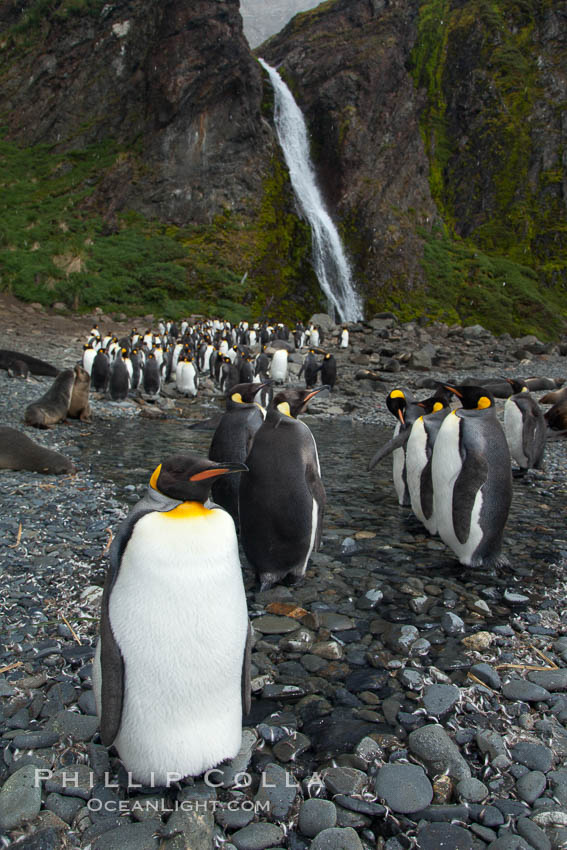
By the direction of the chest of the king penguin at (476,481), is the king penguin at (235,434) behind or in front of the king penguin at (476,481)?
in front

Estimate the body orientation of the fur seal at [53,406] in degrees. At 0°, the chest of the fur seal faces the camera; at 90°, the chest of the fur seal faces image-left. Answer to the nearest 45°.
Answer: approximately 270°

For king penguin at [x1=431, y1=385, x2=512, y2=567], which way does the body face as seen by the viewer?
to the viewer's left

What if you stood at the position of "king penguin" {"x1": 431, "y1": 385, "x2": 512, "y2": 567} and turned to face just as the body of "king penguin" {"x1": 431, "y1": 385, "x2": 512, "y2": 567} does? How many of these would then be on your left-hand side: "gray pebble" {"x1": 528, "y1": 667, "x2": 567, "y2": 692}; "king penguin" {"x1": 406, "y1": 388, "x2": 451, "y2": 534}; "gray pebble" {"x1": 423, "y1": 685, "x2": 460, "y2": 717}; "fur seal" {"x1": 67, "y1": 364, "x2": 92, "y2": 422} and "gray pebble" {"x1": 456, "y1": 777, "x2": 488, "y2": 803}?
3

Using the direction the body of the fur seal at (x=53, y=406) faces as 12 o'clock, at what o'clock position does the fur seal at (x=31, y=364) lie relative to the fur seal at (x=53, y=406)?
the fur seal at (x=31, y=364) is roughly at 9 o'clock from the fur seal at (x=53, y=406).

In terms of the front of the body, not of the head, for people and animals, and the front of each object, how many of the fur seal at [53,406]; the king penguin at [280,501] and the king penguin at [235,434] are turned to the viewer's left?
0

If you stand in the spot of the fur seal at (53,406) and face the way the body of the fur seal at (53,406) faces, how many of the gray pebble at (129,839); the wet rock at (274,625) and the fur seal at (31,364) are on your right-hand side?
2

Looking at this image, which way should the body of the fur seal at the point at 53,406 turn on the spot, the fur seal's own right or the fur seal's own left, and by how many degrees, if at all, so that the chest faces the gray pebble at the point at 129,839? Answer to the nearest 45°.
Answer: approximately 90° to the fur seal's own right

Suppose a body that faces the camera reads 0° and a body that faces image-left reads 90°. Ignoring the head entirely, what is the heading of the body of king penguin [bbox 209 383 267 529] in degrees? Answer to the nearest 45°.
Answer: approximately 225°

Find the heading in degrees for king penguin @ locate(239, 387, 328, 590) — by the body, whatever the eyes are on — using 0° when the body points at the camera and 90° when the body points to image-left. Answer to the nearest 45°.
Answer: approximately 225°

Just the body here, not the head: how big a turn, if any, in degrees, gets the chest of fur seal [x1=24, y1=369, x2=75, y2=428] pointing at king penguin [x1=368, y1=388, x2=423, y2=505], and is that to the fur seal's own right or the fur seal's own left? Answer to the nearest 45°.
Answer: approximately 45° to the fur seal's own right

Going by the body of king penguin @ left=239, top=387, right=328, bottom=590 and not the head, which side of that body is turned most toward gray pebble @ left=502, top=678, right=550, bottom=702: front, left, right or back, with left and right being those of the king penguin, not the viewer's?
right

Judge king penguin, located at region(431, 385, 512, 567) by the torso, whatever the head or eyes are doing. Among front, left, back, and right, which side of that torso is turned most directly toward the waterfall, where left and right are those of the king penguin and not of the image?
right
